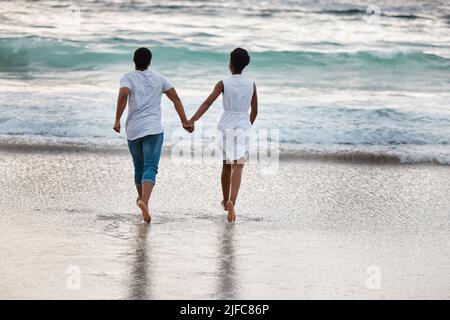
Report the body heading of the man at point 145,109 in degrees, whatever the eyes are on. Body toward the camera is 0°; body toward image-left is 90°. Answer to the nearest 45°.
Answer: approximately 180°

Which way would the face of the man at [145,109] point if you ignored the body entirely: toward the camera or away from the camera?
away from the camera
